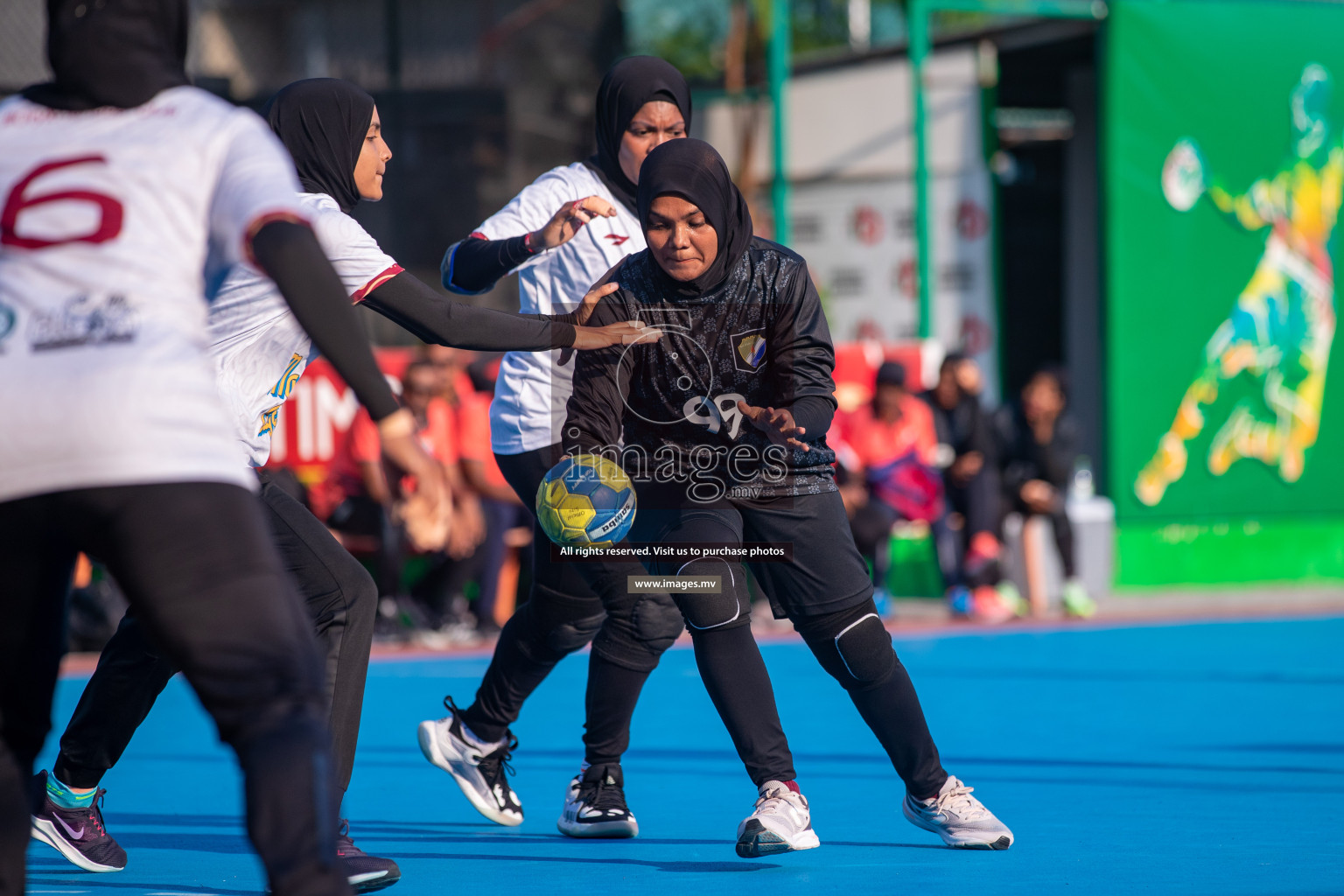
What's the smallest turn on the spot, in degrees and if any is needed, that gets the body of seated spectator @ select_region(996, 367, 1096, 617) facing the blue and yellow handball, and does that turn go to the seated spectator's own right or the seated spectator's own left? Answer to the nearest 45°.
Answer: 0° — they already face it

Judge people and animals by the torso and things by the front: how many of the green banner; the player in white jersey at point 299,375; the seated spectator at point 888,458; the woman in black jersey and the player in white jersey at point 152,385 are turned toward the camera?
3

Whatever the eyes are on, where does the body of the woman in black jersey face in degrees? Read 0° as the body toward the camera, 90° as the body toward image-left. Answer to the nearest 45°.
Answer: approximately 0°

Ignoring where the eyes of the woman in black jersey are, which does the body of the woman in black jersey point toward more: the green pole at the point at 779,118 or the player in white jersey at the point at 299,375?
the player in white jersey

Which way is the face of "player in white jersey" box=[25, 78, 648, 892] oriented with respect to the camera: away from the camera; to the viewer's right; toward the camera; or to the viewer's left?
to the viewer's right

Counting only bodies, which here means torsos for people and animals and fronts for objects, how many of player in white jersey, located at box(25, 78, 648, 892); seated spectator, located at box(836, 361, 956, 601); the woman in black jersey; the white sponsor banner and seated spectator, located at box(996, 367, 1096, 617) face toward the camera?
4

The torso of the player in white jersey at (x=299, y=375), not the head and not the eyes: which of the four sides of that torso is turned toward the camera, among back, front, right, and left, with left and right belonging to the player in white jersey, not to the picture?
right

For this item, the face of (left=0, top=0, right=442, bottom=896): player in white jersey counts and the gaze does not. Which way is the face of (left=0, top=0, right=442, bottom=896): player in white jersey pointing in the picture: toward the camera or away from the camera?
away from the camera

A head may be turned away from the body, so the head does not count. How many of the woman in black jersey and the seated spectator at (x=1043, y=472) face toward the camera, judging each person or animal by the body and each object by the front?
2

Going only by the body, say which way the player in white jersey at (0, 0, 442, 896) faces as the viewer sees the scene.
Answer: away from the camera
